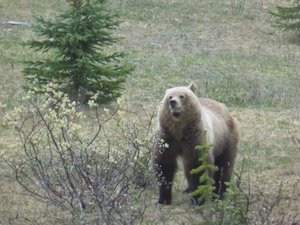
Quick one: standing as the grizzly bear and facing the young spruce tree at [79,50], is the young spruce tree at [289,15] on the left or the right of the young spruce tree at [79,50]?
right

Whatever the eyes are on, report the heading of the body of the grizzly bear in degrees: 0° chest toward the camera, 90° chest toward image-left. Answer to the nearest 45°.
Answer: approximately 45°

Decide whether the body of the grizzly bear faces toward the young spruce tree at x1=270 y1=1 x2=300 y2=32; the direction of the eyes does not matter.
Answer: no

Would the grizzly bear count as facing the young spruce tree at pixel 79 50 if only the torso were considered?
no
